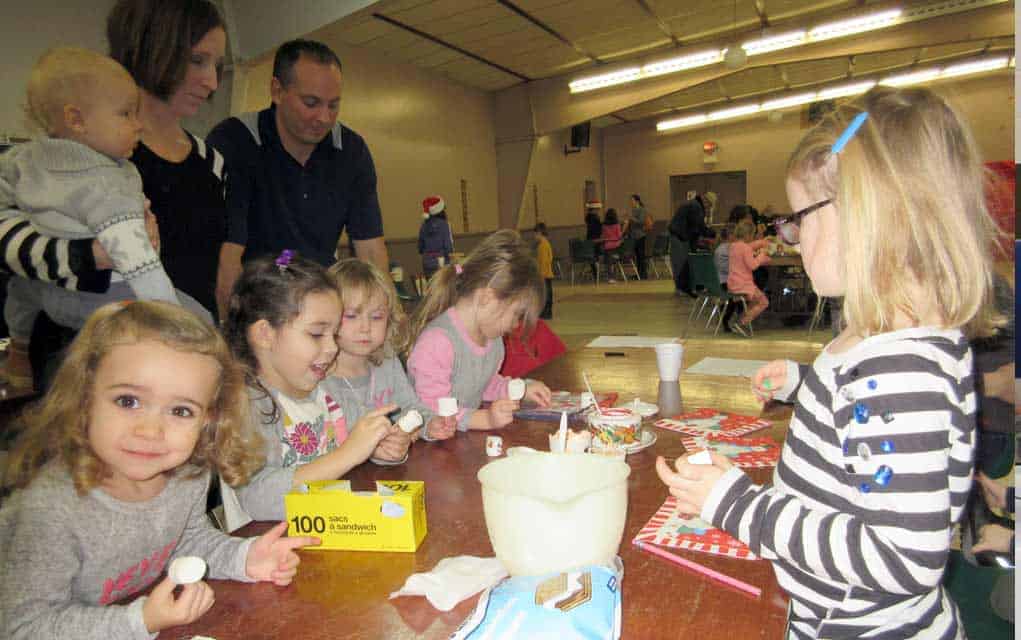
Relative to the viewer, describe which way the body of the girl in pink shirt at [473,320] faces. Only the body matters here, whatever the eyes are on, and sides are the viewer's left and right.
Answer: facing the viewer and to the right of the viewer

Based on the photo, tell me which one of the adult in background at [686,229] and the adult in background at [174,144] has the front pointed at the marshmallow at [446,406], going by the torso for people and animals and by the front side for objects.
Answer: the adult in background at [174,144]

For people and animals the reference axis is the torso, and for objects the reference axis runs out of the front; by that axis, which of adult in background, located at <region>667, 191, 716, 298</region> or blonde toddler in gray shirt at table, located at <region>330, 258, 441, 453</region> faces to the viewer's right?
the adult in background

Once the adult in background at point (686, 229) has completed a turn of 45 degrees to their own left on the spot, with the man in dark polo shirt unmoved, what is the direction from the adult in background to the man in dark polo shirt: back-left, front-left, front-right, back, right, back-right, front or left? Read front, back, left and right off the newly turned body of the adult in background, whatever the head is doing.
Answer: back-right

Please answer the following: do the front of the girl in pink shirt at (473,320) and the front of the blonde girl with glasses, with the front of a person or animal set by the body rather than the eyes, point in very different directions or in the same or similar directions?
very different directions

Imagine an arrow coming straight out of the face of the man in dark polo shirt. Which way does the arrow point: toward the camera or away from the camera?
toward the camera

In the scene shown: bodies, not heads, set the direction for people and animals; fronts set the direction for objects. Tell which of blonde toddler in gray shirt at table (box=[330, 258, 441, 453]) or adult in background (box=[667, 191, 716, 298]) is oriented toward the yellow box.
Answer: the blonde toddler in gray shirt at table

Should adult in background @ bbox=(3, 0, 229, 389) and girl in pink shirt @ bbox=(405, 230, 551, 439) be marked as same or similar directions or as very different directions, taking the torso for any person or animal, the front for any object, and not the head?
same or similar directions

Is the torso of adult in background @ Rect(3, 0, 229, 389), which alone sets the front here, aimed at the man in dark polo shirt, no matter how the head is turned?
no

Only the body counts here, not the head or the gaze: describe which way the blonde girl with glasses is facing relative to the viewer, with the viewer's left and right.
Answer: facing to the left of the viewer

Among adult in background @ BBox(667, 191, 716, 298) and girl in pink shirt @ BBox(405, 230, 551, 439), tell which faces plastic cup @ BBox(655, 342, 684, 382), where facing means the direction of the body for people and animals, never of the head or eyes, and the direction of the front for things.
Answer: the girl in pink shirt

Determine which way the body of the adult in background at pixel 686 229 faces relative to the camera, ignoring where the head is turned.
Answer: to the viewer's right

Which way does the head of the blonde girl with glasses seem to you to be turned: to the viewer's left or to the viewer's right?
to the viewer's left

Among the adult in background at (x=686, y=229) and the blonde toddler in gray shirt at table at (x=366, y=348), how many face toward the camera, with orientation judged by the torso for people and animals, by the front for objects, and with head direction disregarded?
1

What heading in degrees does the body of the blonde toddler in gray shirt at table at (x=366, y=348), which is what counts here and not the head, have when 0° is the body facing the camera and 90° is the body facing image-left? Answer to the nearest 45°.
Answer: approximately 0°

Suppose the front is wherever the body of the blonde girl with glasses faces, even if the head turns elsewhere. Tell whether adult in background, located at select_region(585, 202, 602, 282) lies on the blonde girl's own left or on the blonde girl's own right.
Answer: on the blonde girl's own right

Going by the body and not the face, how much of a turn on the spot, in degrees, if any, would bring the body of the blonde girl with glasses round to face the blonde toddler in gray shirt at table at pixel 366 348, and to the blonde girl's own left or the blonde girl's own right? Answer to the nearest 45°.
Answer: approximately 45° to the blonde girl's own right

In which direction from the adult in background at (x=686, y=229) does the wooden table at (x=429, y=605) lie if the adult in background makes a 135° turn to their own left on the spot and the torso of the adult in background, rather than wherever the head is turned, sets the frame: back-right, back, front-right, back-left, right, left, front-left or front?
back-left

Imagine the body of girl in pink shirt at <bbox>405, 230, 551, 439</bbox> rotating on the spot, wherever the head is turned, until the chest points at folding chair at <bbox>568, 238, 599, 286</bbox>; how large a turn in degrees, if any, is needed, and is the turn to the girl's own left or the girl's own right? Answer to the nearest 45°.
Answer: approximately 135° to the girl's own left

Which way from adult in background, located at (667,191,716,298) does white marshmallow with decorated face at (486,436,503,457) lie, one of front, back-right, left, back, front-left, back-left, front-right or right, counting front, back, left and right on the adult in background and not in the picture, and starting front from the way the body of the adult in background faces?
right

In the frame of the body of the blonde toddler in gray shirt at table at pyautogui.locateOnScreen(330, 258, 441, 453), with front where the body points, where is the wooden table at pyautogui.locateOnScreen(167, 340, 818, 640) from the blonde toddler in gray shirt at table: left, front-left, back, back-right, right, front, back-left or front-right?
front
